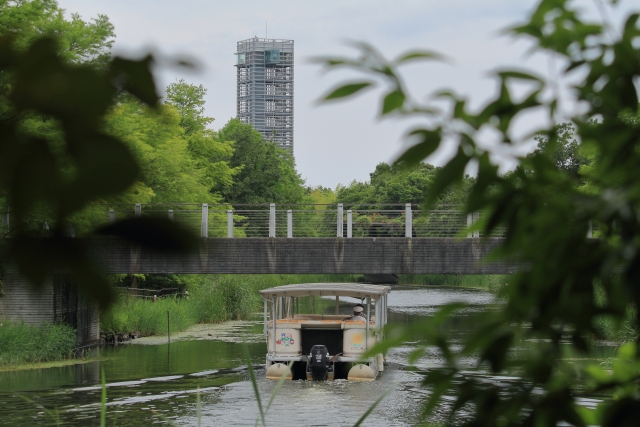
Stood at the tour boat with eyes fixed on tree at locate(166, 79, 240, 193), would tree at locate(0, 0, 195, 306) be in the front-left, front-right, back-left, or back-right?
back-left

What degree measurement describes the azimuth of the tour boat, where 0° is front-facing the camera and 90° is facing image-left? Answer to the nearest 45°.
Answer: approximately 180°

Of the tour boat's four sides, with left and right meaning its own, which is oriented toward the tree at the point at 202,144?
front

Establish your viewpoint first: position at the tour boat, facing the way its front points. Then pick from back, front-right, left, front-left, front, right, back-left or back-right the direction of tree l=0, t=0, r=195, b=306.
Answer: back
